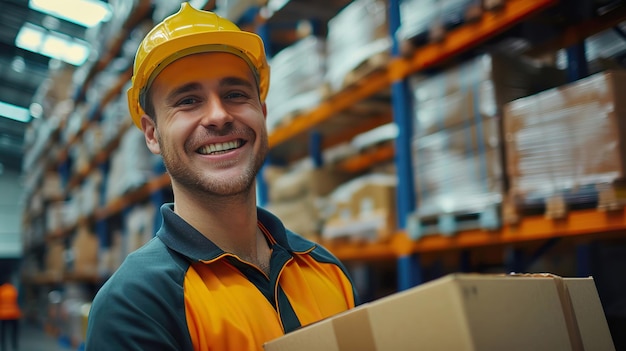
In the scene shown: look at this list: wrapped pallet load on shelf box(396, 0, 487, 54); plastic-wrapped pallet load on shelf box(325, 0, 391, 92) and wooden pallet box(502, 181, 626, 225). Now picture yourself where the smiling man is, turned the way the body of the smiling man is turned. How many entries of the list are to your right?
0

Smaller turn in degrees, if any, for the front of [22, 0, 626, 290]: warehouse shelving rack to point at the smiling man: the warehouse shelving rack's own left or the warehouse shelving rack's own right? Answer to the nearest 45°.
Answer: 0° — it already faces them

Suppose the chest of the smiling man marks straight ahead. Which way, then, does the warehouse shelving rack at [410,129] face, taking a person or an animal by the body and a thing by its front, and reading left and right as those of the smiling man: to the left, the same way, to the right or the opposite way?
to the right

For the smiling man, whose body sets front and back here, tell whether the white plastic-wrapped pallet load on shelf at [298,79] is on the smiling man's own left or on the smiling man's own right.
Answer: on the smiling man's own left

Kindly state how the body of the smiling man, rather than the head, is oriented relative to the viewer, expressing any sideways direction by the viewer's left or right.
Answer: facing the viewer and to the right of the viewer

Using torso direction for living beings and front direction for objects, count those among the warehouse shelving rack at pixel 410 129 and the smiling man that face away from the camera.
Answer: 0

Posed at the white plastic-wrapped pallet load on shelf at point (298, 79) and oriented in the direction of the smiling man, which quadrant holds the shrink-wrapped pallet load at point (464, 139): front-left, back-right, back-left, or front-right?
front-left

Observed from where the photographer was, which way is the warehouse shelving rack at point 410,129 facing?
facing the viewer and to the left of the viewer

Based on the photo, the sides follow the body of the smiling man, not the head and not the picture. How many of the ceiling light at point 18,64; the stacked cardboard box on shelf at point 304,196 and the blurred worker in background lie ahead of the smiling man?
0
